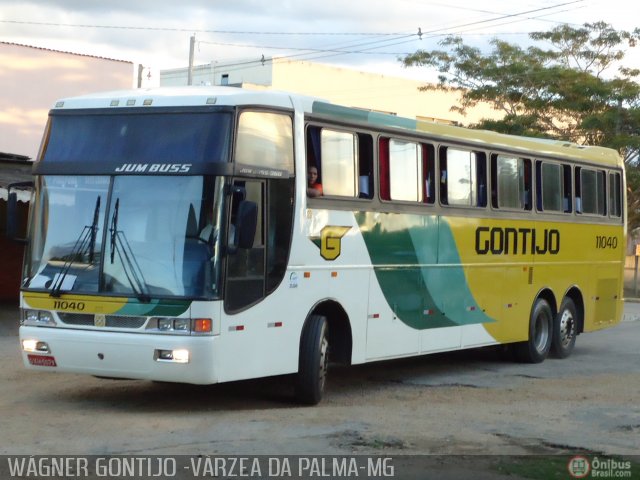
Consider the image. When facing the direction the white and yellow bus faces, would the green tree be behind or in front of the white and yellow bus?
behind

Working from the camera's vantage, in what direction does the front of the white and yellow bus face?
facing the viewer and to the left of the viewer
